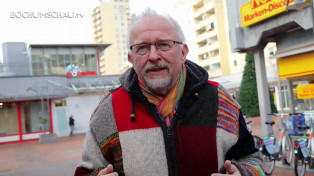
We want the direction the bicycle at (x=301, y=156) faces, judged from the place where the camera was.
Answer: facing away from the viewer and to the right of the viewer

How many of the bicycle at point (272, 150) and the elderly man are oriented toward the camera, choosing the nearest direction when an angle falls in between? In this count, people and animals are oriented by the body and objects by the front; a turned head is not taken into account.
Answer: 1

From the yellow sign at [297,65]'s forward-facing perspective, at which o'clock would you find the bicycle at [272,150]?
The bicycle is roughly at 11 o'clock from the yellow sign.

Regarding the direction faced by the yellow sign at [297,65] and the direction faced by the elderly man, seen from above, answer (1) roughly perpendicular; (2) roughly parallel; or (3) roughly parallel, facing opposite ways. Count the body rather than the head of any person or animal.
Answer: roughly perpendicular

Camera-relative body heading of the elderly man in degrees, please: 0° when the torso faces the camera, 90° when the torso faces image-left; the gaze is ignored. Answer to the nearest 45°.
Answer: approximately 0°

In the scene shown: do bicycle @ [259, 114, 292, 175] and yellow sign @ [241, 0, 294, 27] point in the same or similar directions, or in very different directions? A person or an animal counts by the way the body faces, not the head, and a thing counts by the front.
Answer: very different directions

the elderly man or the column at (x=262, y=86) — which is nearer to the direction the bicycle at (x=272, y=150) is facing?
the column

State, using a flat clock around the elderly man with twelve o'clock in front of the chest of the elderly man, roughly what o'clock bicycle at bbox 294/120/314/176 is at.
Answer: The bicycle is roughly at 7 o'clock from the elderly man.

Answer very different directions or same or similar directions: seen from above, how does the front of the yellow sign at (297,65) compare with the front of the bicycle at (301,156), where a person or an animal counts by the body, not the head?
very different directions

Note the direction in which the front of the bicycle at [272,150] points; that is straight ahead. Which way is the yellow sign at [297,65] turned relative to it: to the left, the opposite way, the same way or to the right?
the opposite way

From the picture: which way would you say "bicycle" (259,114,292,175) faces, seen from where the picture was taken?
facing away from the viewer and to the right of the viewer
